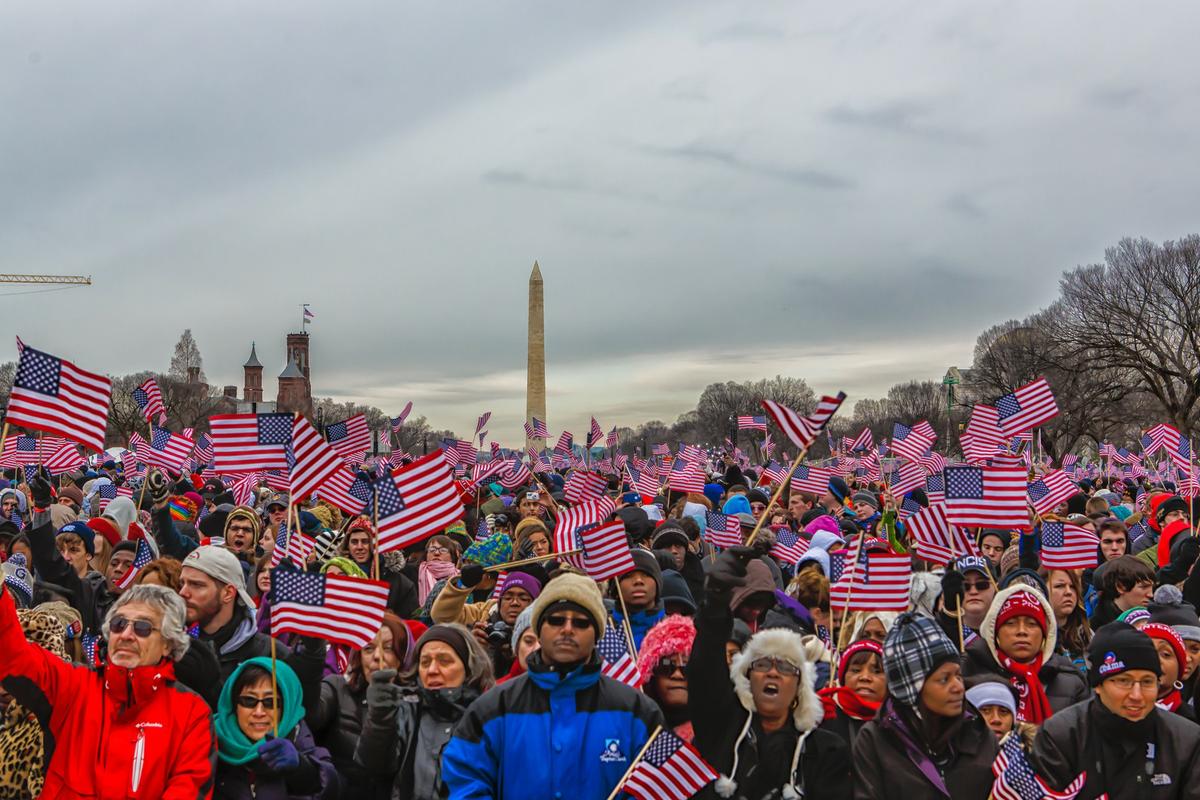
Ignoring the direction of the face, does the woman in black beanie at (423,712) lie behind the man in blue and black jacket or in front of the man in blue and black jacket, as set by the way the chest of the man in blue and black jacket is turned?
behind

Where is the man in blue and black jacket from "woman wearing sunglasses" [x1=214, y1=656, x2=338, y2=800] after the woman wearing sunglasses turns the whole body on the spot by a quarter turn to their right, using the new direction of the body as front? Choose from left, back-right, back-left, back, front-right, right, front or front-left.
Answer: back-left

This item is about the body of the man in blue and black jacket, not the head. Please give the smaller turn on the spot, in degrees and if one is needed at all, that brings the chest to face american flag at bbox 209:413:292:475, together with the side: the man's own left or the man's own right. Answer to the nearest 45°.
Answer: approximately 135° to the man's own right

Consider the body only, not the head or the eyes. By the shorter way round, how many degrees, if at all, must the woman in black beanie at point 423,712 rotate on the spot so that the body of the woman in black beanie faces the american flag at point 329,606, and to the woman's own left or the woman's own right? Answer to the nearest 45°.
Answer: approximately 90° to the woman's own right

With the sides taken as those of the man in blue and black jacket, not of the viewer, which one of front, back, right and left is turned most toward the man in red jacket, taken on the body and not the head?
right

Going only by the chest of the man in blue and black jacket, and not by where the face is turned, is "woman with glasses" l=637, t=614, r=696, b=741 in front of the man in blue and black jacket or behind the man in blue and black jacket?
behind

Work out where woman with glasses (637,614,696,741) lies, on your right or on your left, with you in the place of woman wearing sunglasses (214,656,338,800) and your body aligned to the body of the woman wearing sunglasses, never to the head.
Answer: on your left

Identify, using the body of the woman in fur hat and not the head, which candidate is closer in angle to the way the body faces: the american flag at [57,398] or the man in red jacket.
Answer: the man in red jacket

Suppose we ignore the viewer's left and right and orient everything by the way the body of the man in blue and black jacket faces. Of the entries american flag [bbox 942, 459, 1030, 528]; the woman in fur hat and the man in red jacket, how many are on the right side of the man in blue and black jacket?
1

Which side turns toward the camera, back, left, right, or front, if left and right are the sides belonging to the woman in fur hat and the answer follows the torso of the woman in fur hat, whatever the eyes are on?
front

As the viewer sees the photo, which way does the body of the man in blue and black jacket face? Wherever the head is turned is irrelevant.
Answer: toward the camera

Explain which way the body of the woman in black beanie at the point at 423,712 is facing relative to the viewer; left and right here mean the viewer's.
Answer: facing the viewer and to the left of the viewer

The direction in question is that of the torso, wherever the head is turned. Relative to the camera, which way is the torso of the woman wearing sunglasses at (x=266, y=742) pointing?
toward the camera

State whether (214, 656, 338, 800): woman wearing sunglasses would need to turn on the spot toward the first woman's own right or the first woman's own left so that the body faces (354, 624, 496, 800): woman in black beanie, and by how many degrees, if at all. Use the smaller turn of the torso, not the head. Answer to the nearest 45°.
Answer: approximately 90° to the first woman's own left
